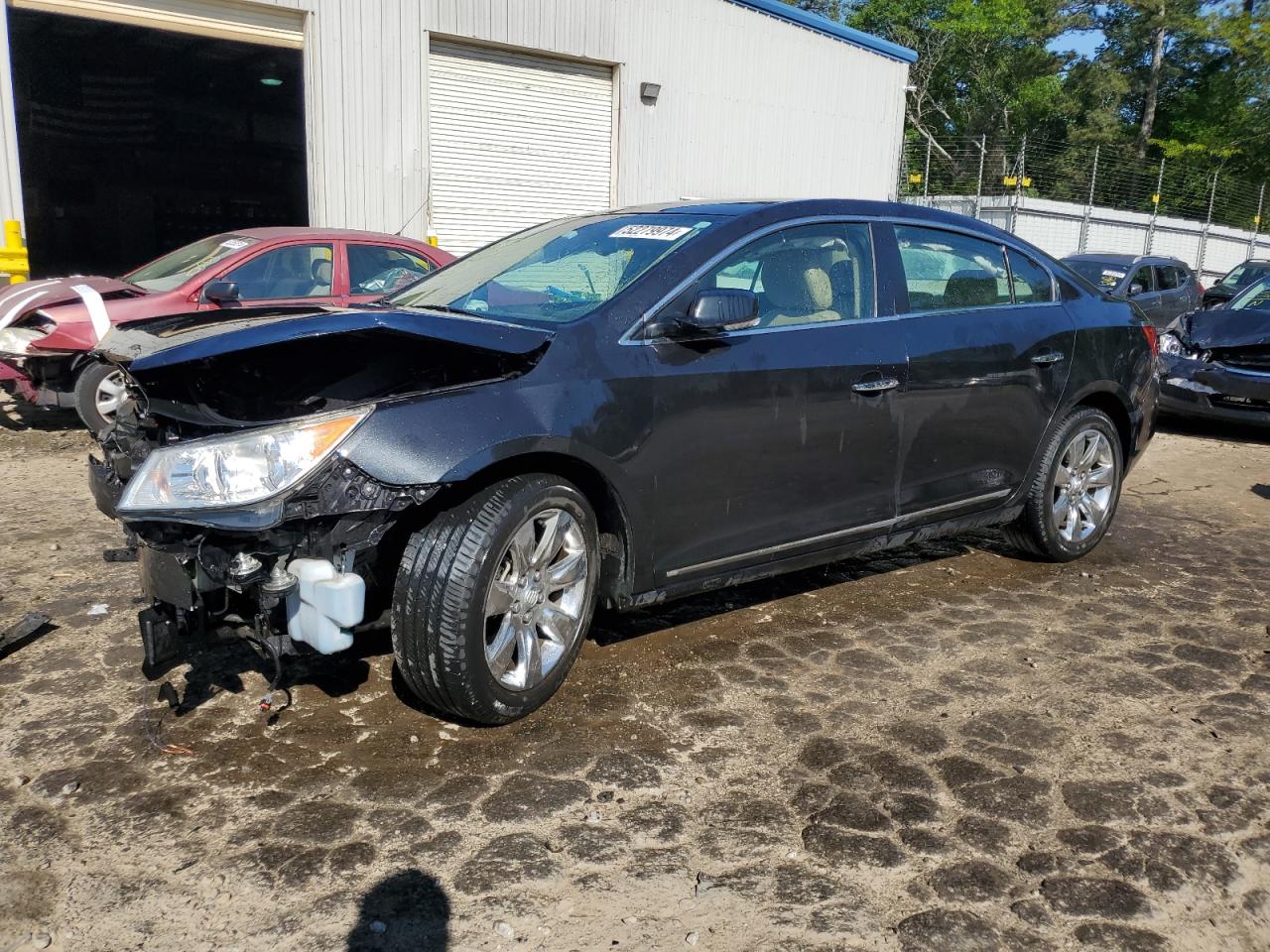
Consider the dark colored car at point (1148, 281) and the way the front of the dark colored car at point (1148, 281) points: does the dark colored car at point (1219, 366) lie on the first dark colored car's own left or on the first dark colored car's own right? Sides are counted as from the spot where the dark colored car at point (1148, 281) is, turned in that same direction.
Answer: on the first dark colored car's own left

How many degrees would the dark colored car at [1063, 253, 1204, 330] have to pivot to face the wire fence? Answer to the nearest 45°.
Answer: approximately 135° to its right

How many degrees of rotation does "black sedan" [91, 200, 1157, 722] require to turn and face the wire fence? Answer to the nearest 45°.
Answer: approximately 180°

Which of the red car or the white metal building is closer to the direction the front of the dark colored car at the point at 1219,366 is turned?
the red car

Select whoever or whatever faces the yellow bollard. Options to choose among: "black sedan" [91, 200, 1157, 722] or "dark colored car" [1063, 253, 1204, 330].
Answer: the dark colored car

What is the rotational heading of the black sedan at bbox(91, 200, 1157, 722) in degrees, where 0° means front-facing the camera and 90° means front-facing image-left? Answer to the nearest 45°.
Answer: approximately 45°

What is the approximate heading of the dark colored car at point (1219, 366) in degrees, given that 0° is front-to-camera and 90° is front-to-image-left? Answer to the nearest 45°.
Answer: approximately 45°

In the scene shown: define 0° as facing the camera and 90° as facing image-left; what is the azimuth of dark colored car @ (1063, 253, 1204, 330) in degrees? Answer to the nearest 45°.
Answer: approximately 45°

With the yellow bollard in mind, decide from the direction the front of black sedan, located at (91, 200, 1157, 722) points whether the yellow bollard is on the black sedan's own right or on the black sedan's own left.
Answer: on the black sedan's own right

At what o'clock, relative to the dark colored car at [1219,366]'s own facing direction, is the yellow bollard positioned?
The yellow bollard is roughly at 1 o'clock from the dark colored car.
